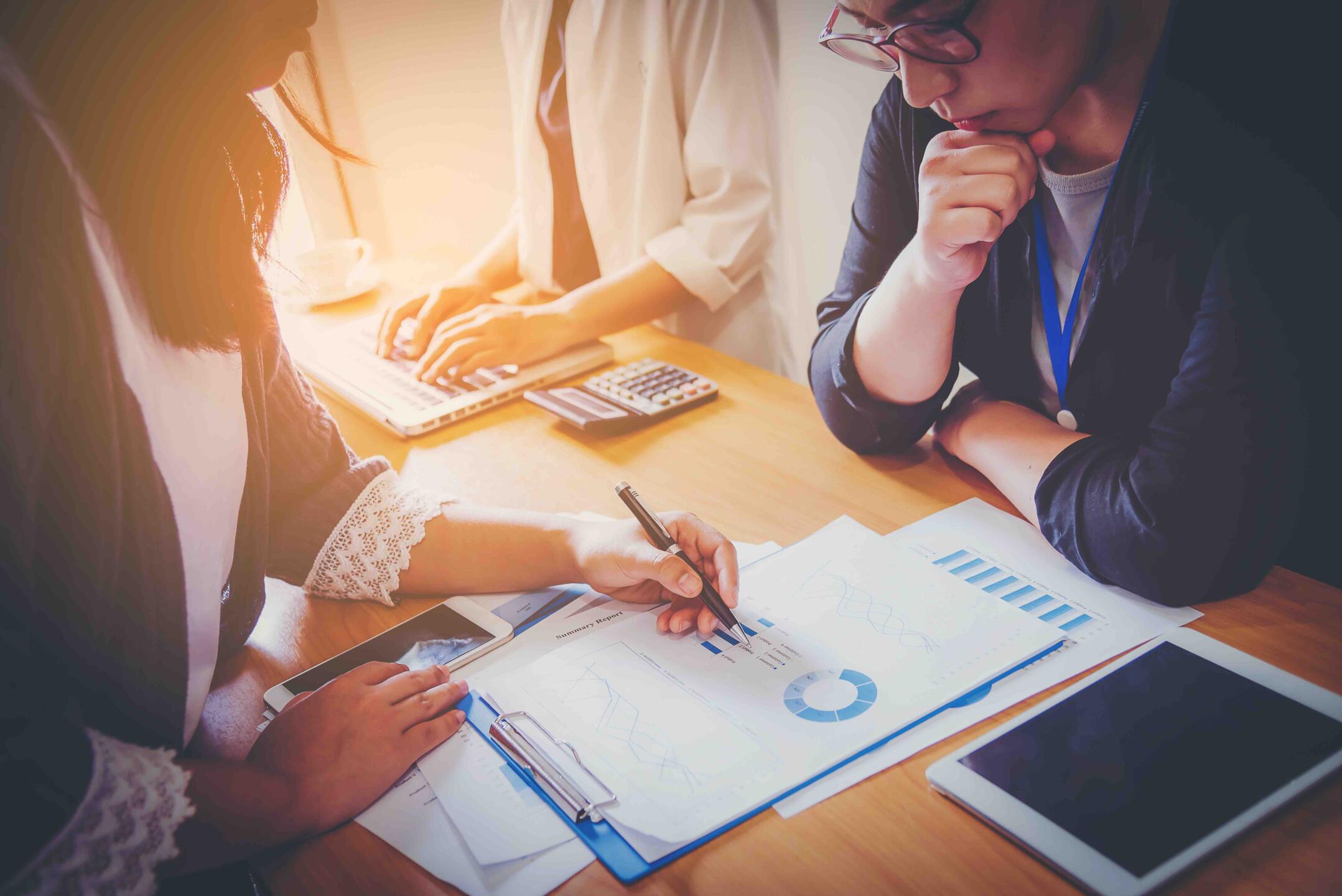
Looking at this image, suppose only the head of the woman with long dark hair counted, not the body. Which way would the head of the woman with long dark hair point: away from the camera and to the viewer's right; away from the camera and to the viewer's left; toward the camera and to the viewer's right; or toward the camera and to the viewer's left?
away from the camera and to the viewer's right

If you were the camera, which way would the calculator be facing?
facing away from the viewer and to the right of the viewer

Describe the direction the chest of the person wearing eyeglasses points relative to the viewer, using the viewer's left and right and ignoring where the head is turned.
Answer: facing the viewer and to the left of the viewer

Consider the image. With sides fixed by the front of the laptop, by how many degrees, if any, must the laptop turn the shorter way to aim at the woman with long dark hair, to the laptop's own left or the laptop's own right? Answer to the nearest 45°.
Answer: approximately 135° to the laptop's own right

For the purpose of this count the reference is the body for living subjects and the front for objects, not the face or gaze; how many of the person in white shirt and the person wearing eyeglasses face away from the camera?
0

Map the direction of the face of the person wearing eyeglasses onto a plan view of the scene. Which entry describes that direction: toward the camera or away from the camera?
toward the camera

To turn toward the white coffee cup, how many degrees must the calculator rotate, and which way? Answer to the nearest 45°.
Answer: approximately 90° to its left
